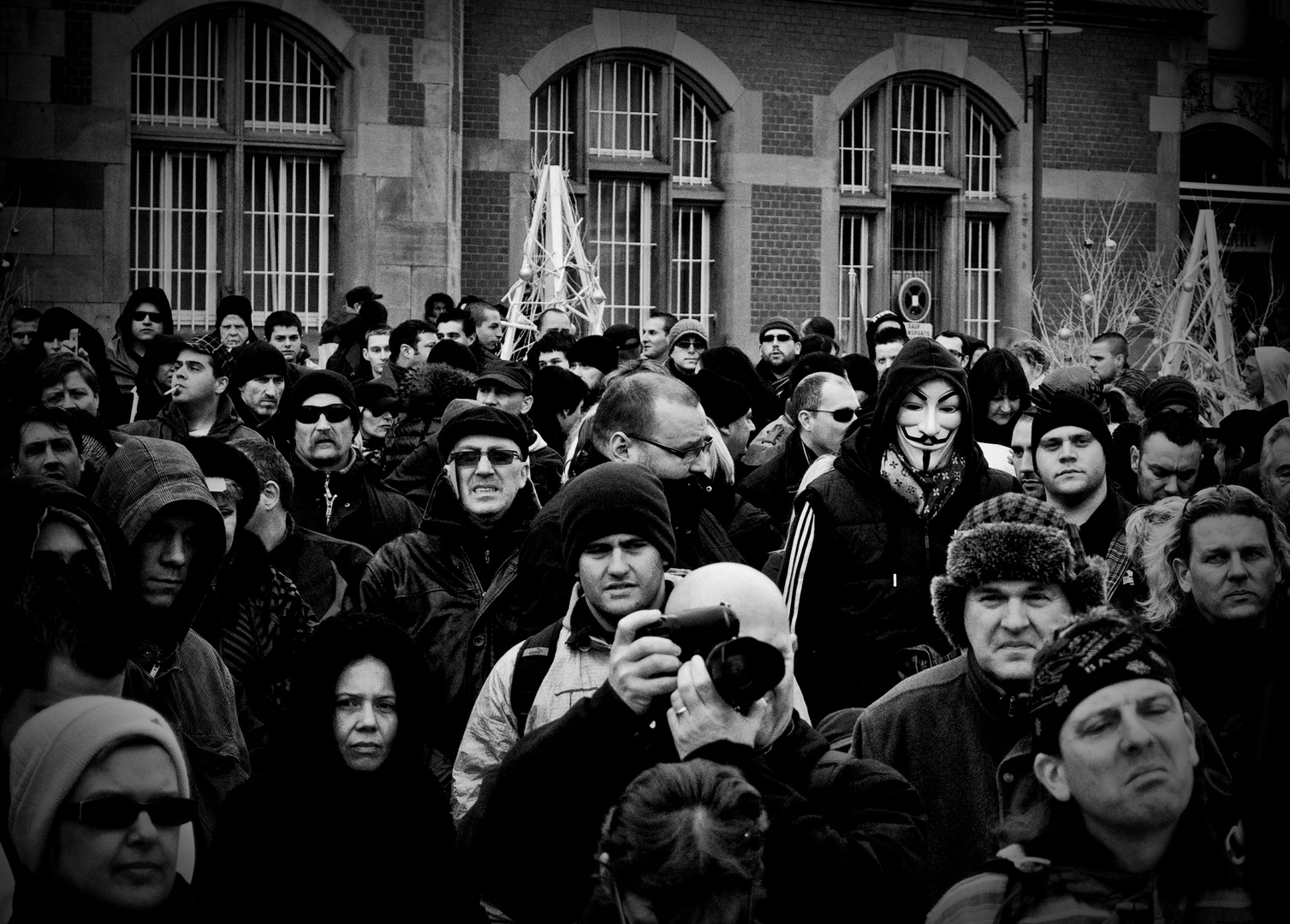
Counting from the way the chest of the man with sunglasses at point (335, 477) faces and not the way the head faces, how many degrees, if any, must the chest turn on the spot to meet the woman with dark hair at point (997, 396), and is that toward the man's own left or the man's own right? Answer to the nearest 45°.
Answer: approximately 90° to the man's own left

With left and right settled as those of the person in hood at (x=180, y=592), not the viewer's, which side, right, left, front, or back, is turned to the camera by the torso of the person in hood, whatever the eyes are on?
front

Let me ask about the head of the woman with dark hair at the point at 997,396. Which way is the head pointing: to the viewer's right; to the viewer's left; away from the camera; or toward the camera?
toward the camera

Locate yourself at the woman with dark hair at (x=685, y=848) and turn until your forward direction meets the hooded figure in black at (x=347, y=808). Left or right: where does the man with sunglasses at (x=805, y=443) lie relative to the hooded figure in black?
right

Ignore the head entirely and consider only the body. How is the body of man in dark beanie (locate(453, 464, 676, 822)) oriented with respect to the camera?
toward the camera

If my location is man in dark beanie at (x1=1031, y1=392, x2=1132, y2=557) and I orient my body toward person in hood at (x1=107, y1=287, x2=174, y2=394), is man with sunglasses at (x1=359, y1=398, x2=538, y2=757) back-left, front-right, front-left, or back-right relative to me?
front-left

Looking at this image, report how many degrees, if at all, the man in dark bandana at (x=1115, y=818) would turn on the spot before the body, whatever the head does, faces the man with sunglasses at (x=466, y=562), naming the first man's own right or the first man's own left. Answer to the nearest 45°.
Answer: approximately 180°

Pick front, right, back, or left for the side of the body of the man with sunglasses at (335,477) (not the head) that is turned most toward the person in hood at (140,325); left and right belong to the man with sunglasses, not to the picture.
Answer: back

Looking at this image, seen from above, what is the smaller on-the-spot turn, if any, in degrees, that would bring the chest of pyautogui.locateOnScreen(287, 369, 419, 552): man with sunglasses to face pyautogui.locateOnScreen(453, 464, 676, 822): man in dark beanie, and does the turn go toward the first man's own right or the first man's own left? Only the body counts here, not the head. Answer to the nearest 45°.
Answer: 0° — they already face them

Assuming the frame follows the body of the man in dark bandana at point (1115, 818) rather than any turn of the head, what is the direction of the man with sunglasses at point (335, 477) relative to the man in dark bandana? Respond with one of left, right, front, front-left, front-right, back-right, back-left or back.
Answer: back

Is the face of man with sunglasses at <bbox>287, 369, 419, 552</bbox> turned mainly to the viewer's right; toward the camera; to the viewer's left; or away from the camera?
toward the camera

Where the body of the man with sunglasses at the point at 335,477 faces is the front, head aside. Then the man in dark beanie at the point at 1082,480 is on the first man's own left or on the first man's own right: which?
on the first man's own left

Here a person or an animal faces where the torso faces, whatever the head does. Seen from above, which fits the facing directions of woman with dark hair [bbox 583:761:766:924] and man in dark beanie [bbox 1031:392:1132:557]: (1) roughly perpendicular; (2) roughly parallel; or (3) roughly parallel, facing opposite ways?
roughly parallel, facing opposite ways

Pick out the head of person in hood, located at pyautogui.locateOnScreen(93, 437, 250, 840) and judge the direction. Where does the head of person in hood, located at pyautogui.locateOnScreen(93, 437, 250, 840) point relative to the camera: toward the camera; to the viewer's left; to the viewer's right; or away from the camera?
toward the camera

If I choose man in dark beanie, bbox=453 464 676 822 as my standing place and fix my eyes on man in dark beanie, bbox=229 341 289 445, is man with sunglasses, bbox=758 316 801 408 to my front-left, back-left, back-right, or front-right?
front-right

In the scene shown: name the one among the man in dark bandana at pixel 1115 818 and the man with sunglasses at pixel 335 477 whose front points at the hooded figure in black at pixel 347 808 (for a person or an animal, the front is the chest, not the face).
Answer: the man with sunglasses

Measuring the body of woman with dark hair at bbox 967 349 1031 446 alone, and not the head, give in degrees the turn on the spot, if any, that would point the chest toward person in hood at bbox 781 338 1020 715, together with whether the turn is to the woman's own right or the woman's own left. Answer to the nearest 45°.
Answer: approximately 45° to the woman's own right

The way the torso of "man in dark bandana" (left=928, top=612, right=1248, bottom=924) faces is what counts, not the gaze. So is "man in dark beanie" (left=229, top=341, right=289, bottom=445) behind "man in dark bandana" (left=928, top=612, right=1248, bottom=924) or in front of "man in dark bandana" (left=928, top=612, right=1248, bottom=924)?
behind

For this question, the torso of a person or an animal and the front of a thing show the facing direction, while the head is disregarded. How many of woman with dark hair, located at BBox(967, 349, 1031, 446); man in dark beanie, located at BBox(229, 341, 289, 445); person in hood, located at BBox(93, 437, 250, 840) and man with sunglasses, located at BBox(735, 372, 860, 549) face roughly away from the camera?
0

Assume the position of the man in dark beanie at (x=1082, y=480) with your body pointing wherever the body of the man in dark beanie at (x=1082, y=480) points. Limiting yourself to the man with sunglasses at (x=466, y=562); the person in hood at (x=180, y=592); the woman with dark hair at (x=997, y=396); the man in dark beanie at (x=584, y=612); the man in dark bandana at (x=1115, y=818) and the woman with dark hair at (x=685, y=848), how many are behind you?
1
